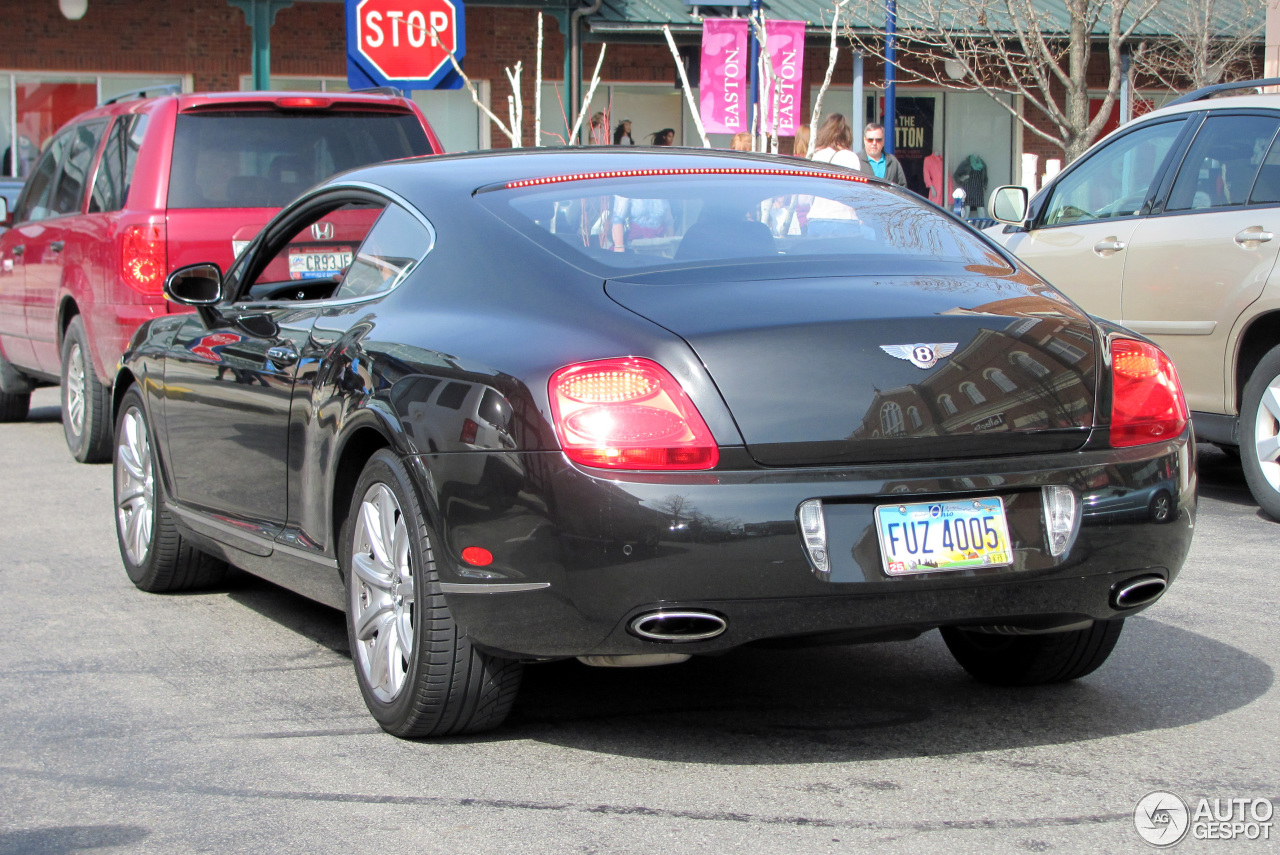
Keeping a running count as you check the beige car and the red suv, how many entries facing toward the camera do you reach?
0

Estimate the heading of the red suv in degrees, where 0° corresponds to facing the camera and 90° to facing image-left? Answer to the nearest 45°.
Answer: approximately 135°

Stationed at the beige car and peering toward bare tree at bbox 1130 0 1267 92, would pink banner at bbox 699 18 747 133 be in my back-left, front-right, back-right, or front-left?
front-left

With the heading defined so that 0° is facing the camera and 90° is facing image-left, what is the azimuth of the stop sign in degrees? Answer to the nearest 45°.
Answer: approximately 0°

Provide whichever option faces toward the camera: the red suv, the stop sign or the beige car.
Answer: the stop sign

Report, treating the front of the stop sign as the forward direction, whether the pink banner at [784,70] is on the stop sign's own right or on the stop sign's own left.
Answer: on the stop sign's own left

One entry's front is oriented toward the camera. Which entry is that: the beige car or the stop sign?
the stop sign

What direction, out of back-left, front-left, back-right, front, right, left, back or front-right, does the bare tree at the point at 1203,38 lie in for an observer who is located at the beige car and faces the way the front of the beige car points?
front-right

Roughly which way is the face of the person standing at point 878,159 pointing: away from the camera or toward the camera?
toward the camera

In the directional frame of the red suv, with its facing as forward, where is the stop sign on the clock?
The stop sign is roughly at 2 o'clock from the red suv.

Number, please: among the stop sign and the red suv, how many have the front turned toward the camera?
1

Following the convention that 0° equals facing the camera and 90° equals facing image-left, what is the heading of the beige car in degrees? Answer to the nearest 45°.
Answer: approximately 135°

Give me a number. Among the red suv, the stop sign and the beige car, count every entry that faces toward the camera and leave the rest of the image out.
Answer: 1
